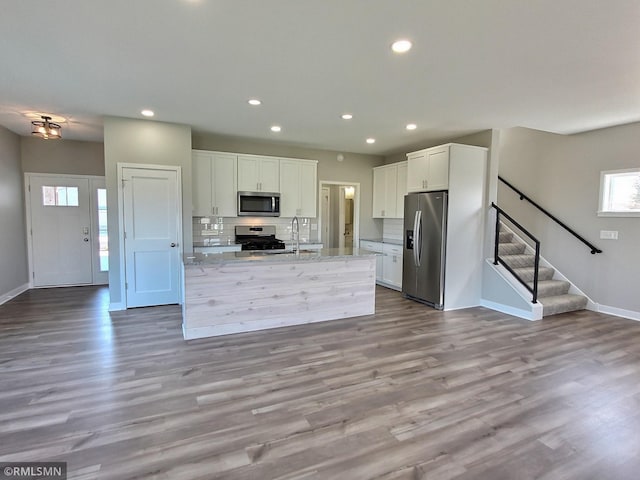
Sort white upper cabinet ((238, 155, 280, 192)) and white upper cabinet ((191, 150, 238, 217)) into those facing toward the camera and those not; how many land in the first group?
2

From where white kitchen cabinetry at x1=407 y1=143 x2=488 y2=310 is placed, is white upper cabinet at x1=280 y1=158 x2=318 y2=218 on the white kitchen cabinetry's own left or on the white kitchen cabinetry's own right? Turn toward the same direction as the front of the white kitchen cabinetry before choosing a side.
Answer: on the white kitchen cabinetry's own right

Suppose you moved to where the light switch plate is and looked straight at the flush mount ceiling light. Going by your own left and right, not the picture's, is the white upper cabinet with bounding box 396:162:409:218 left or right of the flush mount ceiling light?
right

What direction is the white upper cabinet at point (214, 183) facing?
toward the camera

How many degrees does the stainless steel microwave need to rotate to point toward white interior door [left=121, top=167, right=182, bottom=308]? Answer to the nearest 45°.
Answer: approximately 45° to its right

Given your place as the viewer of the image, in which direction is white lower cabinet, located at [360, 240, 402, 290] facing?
facing the viewer and to the left of the viewer

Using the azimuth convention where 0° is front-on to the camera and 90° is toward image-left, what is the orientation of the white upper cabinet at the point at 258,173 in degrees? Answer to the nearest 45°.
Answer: approximately 0°

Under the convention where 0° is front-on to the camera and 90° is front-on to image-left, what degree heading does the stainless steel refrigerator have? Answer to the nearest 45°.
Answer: approximately 45°

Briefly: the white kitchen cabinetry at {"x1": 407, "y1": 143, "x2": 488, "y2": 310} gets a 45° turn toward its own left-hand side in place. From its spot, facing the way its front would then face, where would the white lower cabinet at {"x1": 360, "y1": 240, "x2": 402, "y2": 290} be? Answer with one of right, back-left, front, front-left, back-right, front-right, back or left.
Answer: back-right

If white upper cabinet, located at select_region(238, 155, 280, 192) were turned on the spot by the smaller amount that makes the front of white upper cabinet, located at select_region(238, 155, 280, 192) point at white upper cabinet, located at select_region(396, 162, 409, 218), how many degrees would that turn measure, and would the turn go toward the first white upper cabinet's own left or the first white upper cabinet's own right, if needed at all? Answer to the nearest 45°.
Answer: approximately 90° to the first white upper cabinet's own left

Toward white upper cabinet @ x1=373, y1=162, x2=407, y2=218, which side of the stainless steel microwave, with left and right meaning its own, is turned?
left

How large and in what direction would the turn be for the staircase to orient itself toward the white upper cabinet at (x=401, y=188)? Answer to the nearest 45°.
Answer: approximately 135° to its right

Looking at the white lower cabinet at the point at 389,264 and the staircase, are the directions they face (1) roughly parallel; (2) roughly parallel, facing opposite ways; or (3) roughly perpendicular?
roughly perpendicular

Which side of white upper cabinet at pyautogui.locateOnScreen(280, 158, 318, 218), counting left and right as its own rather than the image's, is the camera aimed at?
front

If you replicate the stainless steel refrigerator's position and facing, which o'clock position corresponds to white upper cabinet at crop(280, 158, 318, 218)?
The white upper cabinet is roughly at 2 o'clock from the stainless steel refrigerator.
